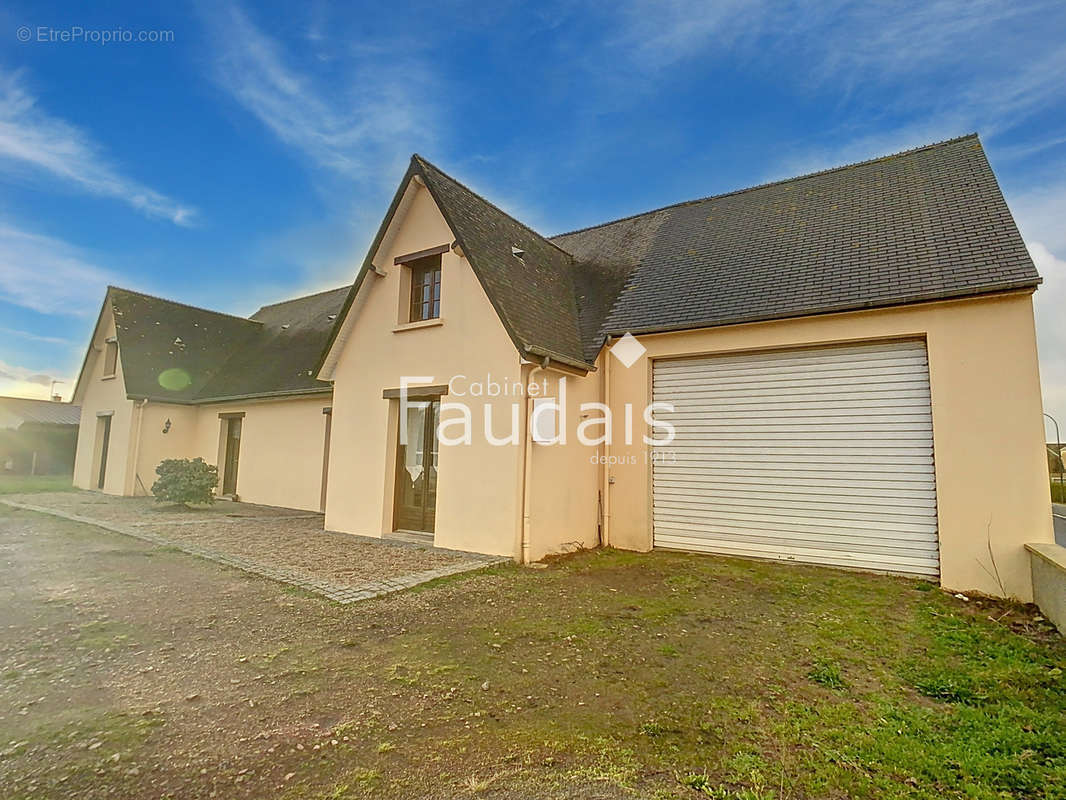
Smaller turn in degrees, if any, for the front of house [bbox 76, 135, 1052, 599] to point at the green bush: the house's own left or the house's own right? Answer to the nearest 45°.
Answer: approximately 90° to the house's own right

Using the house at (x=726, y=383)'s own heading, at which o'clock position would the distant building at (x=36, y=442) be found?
The distant building is roughly at 4 o'clock from the house.

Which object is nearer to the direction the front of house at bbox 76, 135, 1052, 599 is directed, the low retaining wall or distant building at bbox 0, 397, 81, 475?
the low retaining wall

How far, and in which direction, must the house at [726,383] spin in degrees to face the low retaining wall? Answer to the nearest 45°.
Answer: approximately 45° to its left

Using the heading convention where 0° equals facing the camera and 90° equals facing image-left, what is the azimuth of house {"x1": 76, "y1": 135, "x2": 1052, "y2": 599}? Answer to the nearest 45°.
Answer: approximately 0°
